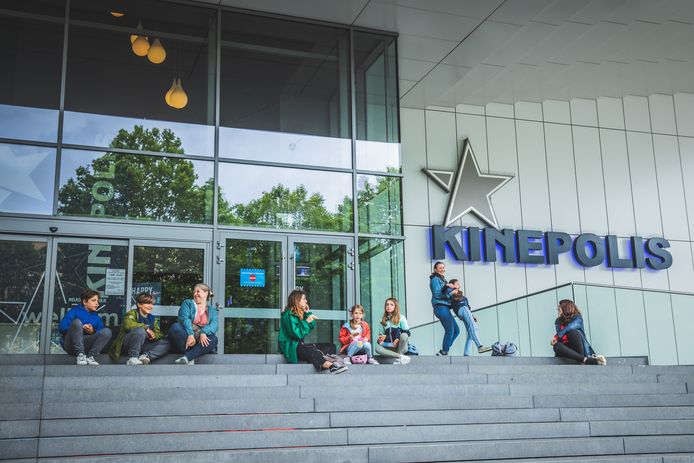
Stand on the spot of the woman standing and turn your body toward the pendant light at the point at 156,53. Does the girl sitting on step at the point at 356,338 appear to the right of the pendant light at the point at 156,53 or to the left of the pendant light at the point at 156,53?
left

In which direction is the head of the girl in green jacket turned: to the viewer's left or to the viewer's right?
to the viewer's right

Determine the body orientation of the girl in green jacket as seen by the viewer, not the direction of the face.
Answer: to the viewer's right

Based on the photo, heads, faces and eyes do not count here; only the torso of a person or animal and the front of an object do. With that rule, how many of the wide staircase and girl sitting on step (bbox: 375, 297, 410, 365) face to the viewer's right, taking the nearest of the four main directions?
0

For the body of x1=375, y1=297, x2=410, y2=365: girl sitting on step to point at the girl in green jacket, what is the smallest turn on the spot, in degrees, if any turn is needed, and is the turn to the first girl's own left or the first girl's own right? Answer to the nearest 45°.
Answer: approximately 45° to the first girl's own right

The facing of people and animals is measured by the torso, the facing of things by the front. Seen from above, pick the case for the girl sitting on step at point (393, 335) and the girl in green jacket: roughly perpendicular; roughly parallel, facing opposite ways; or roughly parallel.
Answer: roughly perpendicular

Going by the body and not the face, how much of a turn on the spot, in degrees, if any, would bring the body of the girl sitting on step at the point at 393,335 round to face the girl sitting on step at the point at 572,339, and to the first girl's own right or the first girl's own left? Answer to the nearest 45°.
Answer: approximately 90° to the first girl's own left

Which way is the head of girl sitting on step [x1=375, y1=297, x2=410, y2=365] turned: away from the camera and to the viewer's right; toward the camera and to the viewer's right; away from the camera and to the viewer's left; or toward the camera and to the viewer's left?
toward the camera and to the viewer's left
